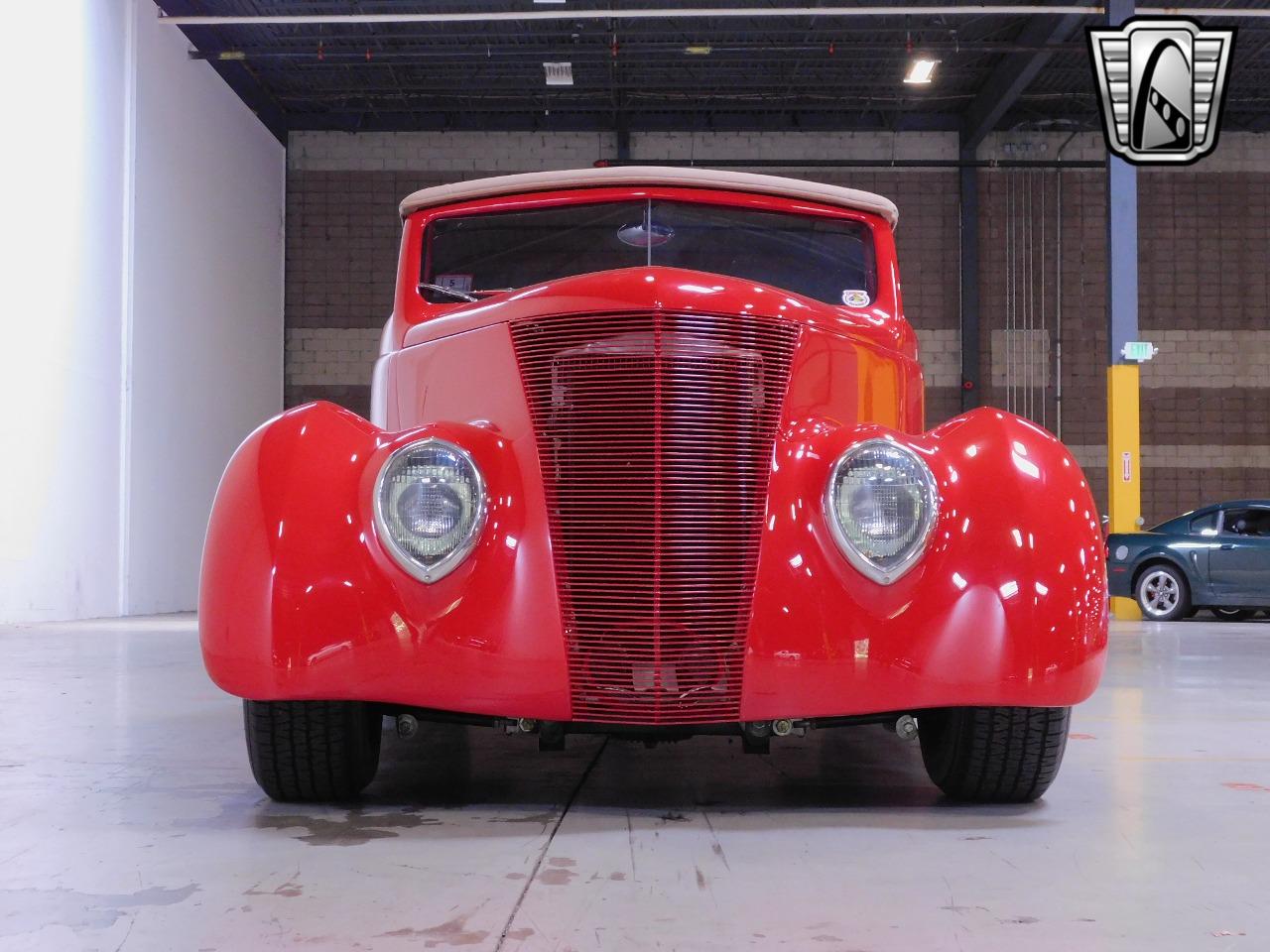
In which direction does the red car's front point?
toward the camera

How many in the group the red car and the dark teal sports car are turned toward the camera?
1

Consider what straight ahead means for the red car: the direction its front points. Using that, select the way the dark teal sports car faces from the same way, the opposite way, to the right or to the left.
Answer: to the left

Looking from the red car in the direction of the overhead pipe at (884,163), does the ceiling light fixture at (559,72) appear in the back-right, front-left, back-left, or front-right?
front-left

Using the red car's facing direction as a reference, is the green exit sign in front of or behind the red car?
behind

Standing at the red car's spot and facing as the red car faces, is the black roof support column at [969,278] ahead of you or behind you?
behind

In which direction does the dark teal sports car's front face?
to the viewer's right

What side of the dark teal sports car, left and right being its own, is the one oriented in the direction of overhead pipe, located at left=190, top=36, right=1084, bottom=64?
back

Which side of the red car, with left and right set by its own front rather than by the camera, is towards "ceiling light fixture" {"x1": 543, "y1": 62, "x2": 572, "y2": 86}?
back

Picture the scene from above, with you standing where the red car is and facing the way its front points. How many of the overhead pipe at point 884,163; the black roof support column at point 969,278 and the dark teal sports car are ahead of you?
0

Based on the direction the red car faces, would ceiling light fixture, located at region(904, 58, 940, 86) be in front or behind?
behind

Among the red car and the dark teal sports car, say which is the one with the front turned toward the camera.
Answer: the red car

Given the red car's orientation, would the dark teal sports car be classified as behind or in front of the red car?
behind
